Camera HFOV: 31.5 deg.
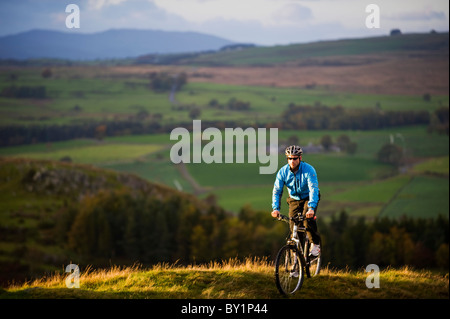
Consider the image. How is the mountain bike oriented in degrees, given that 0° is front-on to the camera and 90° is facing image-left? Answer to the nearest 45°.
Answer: approximately 45°
